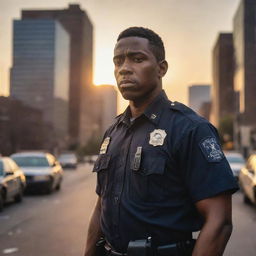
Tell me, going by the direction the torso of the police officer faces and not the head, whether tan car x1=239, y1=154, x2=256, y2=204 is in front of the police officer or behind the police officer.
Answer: behind

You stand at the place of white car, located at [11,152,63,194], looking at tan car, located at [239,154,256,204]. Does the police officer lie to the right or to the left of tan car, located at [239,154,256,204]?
right

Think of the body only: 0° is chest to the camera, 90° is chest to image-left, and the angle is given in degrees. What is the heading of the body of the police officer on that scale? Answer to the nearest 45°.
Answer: approximately 45°

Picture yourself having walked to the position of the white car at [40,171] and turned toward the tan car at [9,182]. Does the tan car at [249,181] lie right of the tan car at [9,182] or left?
left

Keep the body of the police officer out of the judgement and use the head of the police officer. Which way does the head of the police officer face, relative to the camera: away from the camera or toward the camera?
toward the camera

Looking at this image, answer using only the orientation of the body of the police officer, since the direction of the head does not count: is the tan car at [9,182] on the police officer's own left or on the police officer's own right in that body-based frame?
on the police officer's own right

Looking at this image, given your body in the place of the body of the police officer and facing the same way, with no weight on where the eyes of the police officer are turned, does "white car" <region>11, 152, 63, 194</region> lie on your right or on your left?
on your right
